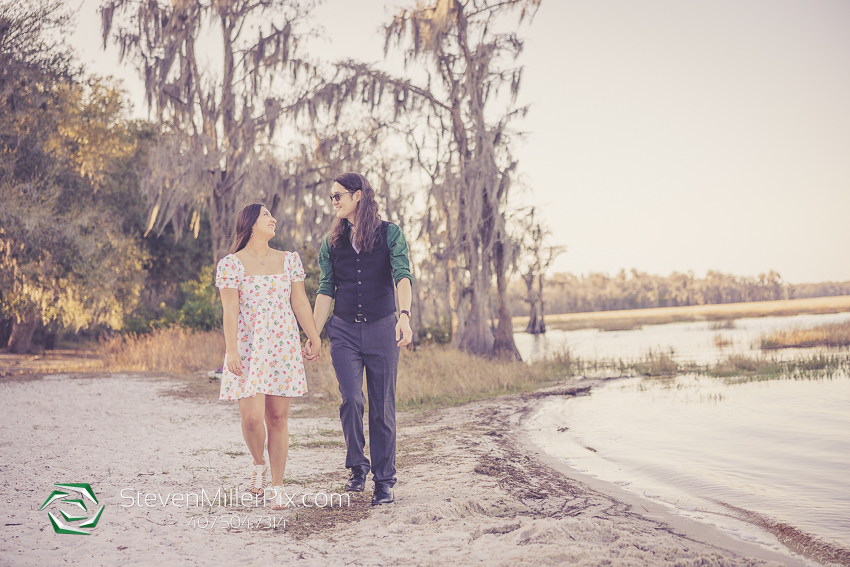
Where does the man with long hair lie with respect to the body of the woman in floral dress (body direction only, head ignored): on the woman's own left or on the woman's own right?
on the woman's own left

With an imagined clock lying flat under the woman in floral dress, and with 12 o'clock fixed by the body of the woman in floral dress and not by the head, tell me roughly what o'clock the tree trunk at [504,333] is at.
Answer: The tree trunk is roughly at 7 o'clock from the woman in floral dress.

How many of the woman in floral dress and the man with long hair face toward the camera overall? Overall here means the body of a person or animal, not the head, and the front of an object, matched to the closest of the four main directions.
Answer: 2

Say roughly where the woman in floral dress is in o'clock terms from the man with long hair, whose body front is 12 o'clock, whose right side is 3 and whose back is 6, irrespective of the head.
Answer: The woman in floral dress is roughly at 3 o'clock from the man with long hair.

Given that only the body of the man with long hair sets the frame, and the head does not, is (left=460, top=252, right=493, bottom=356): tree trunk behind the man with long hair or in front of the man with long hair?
behind

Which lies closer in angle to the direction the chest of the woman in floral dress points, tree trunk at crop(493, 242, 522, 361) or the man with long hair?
the man with long hair

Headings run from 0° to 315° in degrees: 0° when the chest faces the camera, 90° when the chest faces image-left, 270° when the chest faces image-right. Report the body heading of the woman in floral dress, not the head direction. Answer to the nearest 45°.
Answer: approximately 0°

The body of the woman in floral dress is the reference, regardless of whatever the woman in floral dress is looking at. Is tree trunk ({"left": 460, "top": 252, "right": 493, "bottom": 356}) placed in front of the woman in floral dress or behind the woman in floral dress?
behind
